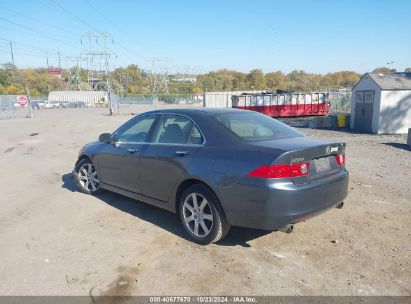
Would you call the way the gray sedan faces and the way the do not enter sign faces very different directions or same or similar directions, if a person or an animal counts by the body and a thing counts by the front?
very different directions

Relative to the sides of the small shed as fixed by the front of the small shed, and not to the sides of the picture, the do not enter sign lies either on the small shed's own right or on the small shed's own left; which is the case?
on the small shed's own right

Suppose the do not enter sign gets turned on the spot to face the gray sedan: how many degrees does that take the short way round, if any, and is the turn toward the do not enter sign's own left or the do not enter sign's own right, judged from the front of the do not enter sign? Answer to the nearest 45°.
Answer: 0° — it already faces it

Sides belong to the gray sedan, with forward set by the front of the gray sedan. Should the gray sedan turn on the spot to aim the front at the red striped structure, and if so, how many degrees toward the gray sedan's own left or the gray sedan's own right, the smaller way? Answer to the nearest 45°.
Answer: approximately 45° to the gray sedan's own right

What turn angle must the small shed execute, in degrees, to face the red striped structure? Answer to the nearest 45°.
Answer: approximately 90° to its right

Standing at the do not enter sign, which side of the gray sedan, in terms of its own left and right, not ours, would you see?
front

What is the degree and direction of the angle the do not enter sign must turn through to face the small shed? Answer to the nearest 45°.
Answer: approximately 45° to its left

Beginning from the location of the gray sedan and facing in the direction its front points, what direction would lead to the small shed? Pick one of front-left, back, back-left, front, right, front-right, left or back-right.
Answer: right

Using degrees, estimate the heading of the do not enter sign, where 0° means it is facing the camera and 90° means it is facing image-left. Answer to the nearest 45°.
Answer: approximately 0°

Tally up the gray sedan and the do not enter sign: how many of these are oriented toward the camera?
1

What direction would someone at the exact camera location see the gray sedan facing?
facing away from the viewer and to the left of the viewer

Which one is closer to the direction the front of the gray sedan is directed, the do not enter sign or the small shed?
the do not enter sign
